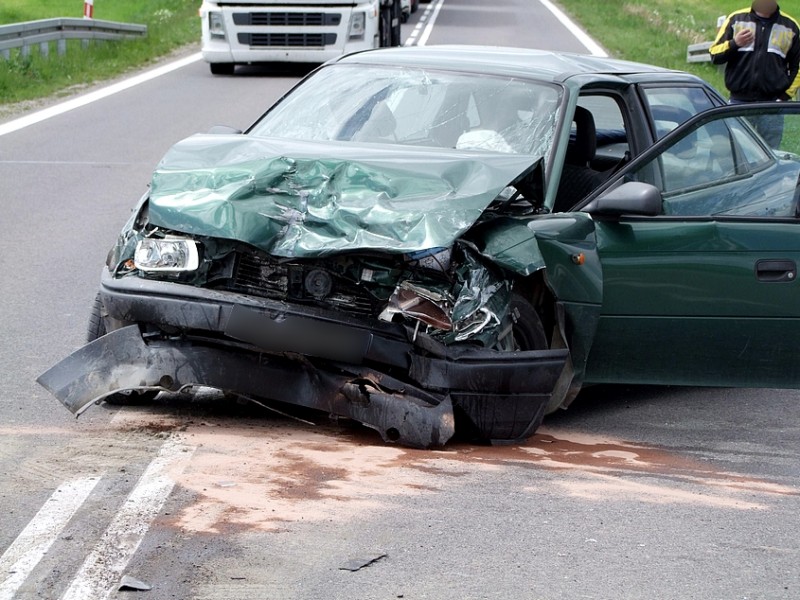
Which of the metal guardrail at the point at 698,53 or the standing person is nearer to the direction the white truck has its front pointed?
the standing person

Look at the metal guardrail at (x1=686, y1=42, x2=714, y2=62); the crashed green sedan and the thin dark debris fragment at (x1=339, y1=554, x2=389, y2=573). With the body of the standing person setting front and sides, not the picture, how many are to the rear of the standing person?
1

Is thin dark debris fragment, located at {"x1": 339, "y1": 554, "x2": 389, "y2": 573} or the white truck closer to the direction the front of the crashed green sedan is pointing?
the thin dark debris fragment

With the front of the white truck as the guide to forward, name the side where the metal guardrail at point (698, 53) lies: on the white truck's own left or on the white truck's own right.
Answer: on the white truck's own left

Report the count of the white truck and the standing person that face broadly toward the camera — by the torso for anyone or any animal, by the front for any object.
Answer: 2

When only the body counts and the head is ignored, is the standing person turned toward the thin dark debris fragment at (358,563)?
yes

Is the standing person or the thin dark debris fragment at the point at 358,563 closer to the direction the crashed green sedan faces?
the thin dark debris fragment

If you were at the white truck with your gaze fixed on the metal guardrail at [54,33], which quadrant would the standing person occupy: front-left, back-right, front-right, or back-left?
back-left

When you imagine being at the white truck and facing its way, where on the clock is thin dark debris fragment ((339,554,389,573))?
The thin dark debris fragment is roughly at 12 o'clock from the white truck.

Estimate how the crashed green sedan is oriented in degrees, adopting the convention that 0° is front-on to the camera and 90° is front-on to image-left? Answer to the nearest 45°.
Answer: approximately 45°

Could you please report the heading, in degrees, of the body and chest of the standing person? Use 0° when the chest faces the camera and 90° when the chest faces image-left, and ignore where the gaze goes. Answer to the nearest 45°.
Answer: approximately 0°
